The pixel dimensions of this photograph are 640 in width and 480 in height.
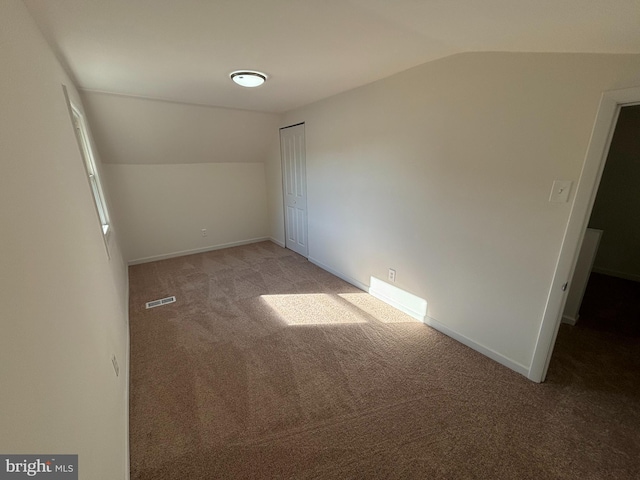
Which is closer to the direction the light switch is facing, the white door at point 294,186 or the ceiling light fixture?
the ceiling light fixture

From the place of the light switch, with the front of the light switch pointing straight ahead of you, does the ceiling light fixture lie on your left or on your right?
on your right

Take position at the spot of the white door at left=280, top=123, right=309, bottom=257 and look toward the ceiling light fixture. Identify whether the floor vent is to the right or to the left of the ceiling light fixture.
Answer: right

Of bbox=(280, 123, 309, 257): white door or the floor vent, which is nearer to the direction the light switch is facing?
the floor vent

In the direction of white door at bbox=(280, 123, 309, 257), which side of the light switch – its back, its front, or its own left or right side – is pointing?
right

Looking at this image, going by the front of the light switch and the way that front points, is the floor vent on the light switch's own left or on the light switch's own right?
on the light switch's own right
